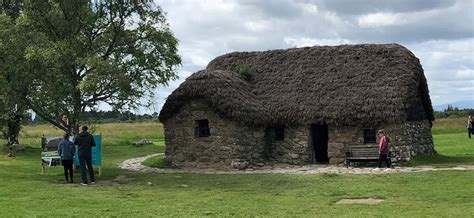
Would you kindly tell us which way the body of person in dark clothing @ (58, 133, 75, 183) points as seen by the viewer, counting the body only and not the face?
away from the camera

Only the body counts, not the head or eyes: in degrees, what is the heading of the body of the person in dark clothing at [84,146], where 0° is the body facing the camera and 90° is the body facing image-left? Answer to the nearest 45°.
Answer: approximately 180°

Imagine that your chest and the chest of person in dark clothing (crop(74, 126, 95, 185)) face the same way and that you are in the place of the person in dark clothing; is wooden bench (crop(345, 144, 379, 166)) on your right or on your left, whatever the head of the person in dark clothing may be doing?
on your right

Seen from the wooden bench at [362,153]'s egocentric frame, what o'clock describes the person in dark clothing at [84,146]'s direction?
The person in dark clothing is roughly at 2 o'clock from the wooden bench.

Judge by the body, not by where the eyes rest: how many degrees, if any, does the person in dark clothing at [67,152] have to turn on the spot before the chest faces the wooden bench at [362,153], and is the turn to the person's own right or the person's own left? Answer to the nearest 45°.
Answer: approximately 90° to the person's own right

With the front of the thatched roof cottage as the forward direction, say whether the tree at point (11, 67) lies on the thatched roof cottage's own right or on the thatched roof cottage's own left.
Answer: on the thatched roof cottage's own right
